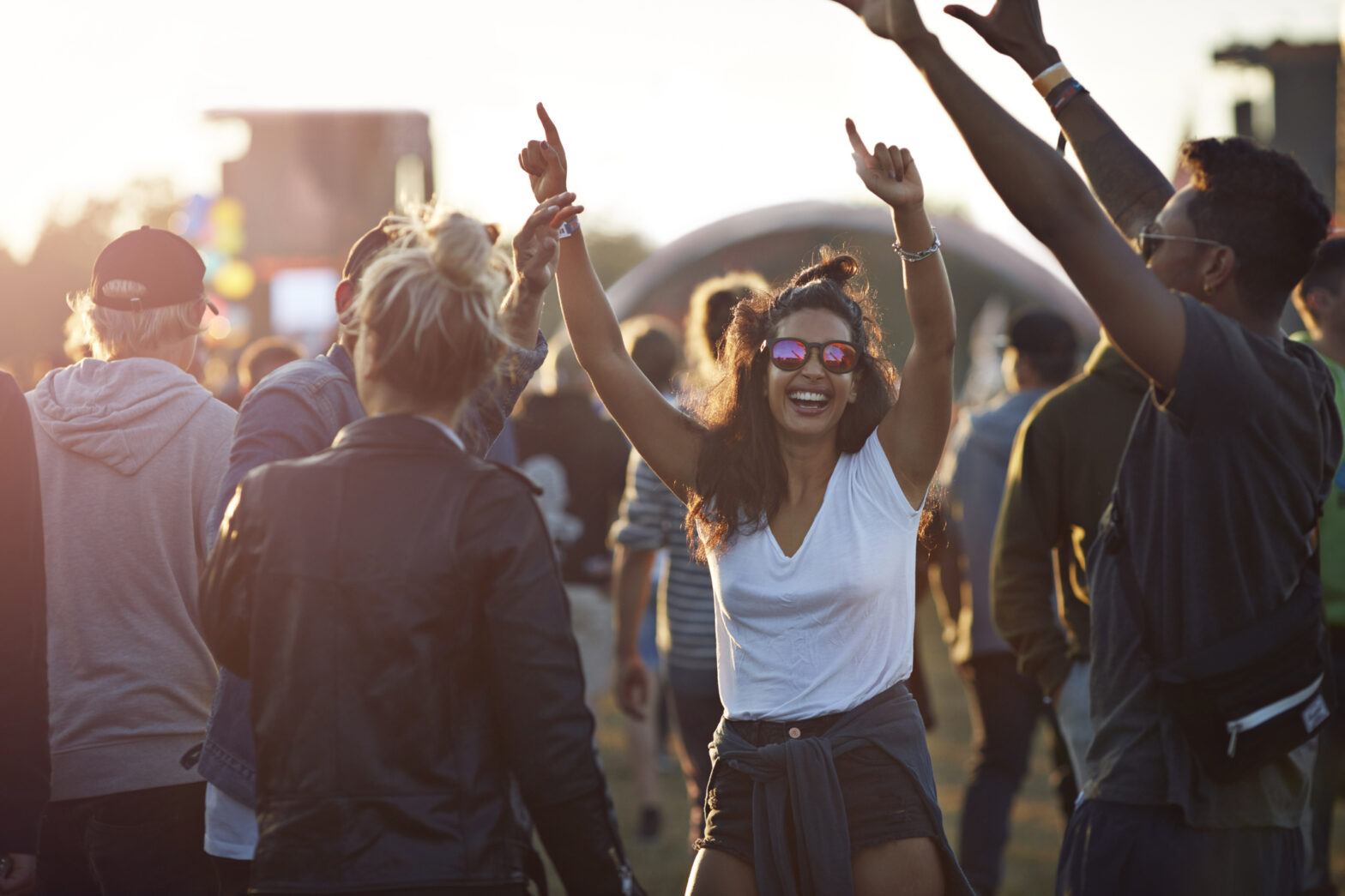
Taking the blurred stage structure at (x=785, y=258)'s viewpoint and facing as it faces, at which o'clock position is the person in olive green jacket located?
The person in olive green jacket is roughly at 12 o'clock from the blurred stage structure.

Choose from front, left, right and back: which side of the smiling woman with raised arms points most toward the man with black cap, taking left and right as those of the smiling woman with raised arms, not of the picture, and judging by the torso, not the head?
right

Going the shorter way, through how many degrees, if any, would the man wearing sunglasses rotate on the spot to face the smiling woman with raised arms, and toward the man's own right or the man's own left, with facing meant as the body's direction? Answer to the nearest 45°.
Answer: approximately 45° to the man's own left

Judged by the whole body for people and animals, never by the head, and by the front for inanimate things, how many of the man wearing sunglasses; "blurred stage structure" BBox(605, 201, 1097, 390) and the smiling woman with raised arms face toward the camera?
2

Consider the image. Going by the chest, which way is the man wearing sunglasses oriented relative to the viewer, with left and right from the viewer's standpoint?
facing away from the viewer and to the left of the viewer

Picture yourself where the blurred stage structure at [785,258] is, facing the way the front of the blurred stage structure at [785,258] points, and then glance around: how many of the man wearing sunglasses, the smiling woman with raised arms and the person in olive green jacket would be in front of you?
3

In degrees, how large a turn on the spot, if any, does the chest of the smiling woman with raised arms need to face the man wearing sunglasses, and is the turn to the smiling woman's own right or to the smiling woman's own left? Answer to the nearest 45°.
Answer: approximately 90° to the smiling woman's own left

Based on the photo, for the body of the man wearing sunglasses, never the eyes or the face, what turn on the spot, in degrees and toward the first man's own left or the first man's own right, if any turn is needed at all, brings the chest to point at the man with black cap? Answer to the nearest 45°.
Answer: approximately 45° to the first man's own left

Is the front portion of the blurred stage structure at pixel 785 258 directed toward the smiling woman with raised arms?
yes

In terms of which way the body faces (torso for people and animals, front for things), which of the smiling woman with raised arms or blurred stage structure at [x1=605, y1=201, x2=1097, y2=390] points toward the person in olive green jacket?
the blurred stage structure

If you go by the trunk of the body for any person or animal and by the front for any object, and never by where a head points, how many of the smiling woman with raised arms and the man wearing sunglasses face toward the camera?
1

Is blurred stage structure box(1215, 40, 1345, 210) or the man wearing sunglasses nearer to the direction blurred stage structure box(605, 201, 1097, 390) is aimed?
the man wearing sunglasses

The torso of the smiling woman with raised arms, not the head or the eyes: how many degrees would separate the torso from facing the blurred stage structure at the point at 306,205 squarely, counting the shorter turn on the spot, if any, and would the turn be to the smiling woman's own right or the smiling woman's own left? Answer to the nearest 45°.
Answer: approximately 180°

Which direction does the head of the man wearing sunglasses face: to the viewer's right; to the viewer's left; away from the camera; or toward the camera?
to the viewer's left

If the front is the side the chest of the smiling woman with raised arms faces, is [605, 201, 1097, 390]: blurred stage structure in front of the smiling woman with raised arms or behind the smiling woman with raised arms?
behind
